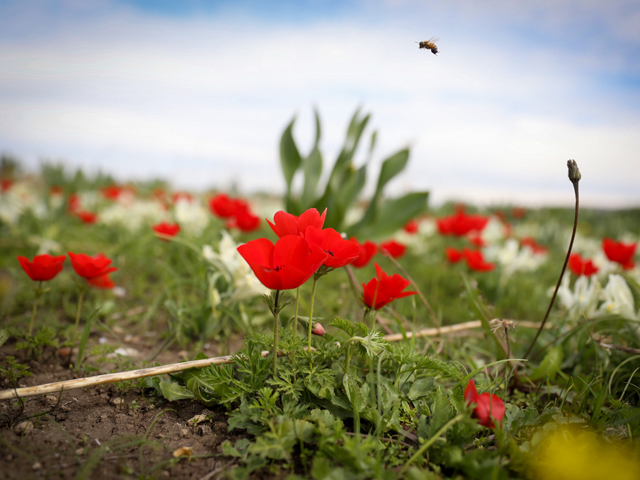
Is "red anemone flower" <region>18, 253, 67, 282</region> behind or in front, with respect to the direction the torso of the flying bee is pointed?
in front

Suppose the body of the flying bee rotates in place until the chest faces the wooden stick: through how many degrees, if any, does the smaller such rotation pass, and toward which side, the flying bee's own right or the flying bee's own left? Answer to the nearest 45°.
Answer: approximately 45° to the flying bee's own left

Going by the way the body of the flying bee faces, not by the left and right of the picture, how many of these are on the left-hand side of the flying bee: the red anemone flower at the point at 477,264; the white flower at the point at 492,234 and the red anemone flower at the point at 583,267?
0

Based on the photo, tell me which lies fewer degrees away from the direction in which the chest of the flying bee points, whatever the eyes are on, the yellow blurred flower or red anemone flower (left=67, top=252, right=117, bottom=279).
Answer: the red anemone flower

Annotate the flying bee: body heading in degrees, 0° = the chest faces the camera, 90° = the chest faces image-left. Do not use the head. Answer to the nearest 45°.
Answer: approximately 90°
